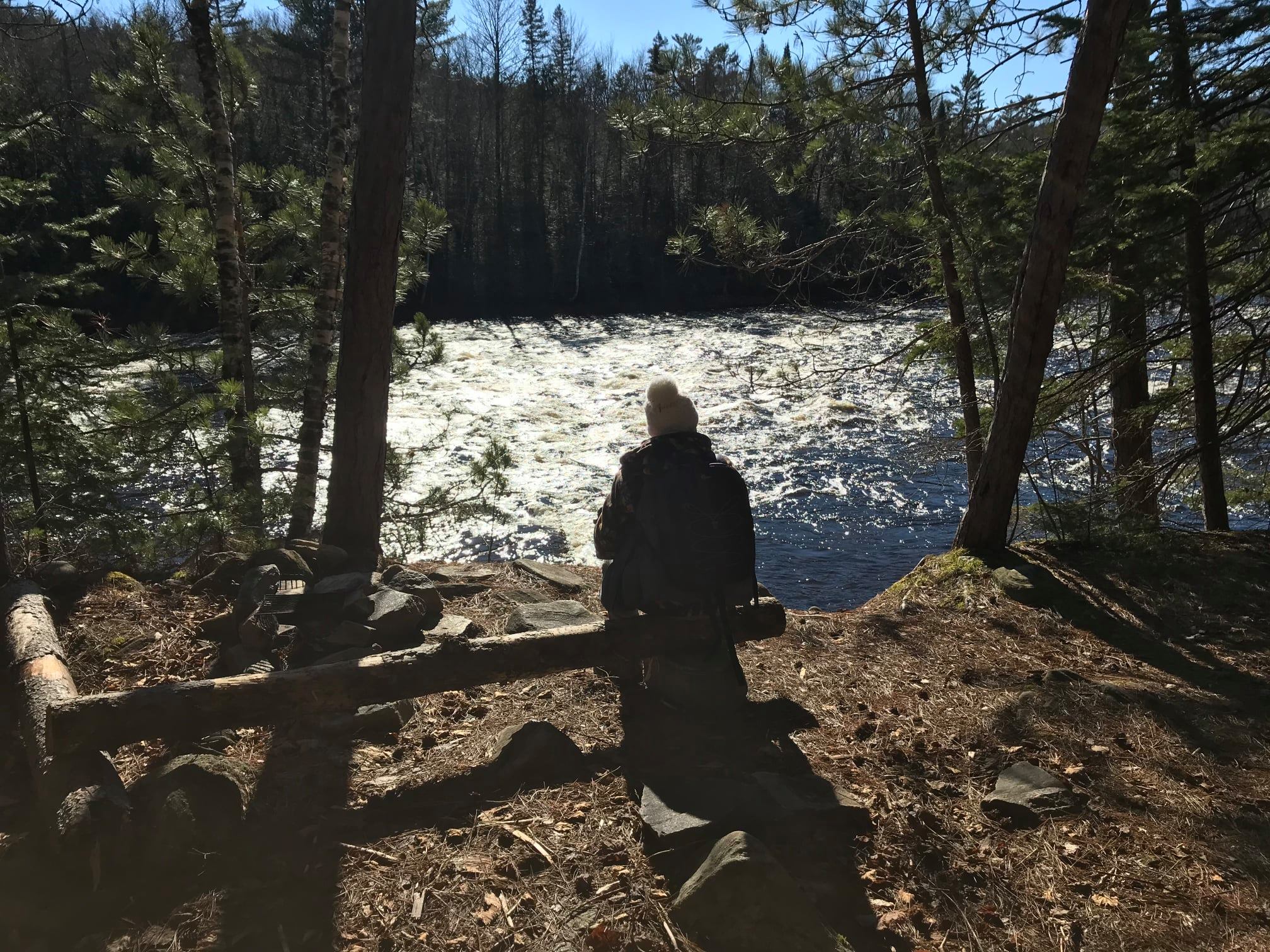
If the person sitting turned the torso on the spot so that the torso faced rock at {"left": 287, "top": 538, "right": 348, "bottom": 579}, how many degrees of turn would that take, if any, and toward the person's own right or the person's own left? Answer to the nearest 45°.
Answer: approximately 45° to the person's own left

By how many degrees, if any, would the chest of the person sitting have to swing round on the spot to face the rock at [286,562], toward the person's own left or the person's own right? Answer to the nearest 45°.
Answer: approximately 45° to the person's own left

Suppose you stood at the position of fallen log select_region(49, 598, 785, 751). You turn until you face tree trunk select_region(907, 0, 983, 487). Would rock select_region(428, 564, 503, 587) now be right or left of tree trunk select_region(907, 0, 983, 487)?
left

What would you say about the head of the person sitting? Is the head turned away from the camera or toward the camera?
away from the camera

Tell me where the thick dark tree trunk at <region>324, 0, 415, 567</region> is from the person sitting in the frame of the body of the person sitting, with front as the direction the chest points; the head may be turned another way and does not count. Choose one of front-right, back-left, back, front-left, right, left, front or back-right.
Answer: front-left

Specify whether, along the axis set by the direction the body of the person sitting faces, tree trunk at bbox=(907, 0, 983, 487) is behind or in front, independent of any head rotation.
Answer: in front

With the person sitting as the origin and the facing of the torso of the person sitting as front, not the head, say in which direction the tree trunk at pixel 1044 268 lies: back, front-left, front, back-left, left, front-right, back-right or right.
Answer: front-right

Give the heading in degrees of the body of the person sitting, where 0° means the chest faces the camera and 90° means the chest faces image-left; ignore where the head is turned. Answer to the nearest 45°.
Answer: approximately 180°

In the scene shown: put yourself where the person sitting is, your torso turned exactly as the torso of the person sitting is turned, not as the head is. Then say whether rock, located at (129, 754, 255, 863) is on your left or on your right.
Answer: on your left

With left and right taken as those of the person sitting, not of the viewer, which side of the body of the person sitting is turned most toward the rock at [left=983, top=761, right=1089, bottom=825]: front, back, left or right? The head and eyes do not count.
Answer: right

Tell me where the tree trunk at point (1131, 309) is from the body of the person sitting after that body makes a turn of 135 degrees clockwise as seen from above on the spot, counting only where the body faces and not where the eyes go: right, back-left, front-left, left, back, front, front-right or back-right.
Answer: left

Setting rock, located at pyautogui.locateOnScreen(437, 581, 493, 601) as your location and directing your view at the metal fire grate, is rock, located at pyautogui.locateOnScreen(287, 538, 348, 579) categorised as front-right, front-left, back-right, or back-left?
front-right

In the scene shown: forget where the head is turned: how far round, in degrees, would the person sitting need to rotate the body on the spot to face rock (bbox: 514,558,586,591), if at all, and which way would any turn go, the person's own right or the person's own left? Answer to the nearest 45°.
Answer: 0° — they already face it

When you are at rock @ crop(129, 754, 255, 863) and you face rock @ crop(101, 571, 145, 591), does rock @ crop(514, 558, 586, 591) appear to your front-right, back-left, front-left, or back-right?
front-right

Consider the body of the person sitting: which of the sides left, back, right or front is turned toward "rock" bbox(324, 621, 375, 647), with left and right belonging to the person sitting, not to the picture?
left
